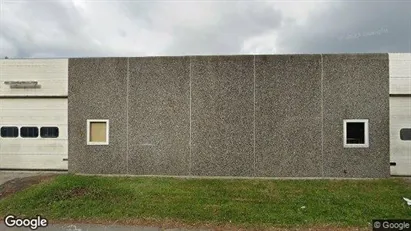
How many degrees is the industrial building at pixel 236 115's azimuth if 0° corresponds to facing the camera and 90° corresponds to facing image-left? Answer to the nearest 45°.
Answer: approximately 0°
